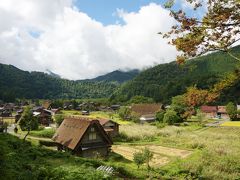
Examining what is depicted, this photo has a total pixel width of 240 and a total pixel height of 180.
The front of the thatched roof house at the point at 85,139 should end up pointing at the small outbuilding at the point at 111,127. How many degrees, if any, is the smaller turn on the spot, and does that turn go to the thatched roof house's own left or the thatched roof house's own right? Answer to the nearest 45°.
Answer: approximately 135° to the thatched roof house's own left

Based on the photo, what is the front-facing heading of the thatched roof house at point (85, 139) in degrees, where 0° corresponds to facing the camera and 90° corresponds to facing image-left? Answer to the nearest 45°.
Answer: approximately 315°
